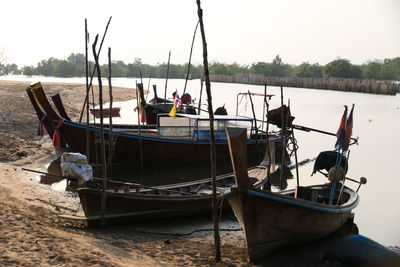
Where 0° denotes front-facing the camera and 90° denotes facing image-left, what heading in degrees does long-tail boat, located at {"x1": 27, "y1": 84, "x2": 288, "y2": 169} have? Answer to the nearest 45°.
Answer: approximately 90°

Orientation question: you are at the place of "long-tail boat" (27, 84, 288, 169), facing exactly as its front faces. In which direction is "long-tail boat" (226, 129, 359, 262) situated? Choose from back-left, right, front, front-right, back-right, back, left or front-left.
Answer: left

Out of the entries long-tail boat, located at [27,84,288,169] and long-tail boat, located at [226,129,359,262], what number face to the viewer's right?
0

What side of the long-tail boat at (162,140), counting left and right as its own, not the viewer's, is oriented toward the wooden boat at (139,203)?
left
